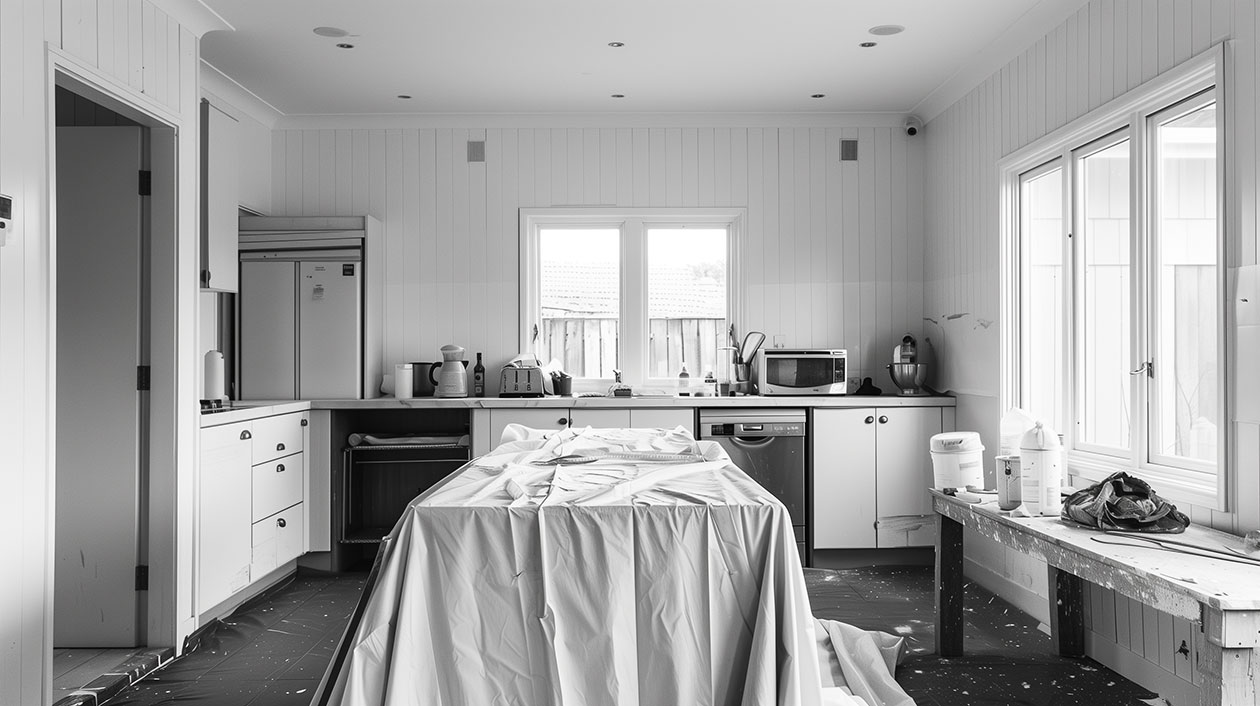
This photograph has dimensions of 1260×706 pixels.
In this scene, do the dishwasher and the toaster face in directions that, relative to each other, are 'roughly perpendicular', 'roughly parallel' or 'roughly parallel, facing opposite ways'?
roughly parallel

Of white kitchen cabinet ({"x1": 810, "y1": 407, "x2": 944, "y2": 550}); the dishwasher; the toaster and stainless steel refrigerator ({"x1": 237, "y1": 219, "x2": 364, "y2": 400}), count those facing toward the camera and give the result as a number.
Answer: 4

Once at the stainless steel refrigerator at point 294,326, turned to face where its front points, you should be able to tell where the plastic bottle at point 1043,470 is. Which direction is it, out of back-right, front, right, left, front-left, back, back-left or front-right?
front-left

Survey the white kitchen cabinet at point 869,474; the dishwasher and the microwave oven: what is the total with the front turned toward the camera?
3

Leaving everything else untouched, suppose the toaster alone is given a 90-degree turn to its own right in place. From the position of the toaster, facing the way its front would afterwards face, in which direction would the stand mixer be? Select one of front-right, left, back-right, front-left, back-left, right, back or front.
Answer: back

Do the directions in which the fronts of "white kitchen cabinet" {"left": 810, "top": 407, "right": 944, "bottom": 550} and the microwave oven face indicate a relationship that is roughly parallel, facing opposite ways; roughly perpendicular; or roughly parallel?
roughly parallel

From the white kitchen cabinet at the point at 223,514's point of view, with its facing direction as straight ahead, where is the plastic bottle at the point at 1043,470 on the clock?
The plastic bottle is roughly at 12 o'clock from the white kitchen cabinet.

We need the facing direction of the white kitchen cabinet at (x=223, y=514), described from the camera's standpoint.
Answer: facing the viewer and to the right of the viewer

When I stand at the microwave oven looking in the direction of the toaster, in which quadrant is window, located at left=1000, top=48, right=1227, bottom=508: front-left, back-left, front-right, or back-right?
back-left

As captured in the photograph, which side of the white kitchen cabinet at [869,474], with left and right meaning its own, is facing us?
front

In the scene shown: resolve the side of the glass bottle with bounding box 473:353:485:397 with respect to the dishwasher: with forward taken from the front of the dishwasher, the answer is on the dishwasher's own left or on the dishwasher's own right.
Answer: on the dishwasher's own right

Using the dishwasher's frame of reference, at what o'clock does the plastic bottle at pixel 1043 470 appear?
The plastic bottle is roughly at 11 o'clock from the dishwasher.

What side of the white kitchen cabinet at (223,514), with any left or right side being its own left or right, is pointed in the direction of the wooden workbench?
front

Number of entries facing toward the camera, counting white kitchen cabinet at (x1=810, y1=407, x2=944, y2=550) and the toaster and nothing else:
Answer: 2

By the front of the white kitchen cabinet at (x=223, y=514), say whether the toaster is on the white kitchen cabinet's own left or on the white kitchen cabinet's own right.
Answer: on the white kitchen cabinet's own left

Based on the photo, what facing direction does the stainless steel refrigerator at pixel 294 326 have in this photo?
toward the camera

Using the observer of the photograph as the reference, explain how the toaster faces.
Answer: facing the viewer

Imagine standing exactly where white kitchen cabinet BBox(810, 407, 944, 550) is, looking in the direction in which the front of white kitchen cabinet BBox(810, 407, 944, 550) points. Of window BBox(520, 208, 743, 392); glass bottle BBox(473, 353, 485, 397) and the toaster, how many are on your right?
3

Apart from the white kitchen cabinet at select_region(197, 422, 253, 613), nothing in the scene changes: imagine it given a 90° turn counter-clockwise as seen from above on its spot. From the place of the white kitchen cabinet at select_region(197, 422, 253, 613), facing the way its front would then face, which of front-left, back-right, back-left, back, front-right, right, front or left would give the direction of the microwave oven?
front-right
